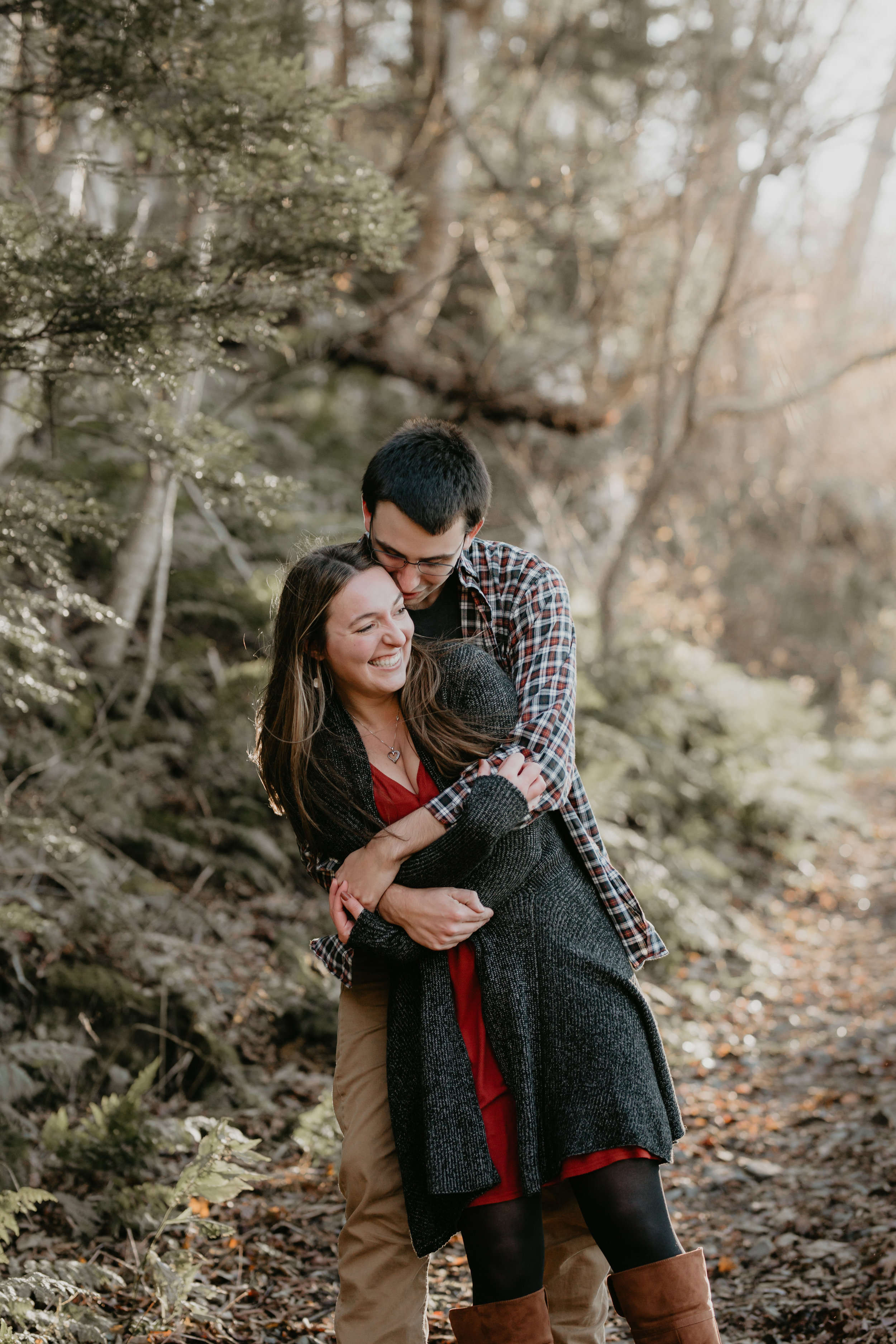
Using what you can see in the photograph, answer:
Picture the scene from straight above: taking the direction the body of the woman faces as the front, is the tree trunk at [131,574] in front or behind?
behind

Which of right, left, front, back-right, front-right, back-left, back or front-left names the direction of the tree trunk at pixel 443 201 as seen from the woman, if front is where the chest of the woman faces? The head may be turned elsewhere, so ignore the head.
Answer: back

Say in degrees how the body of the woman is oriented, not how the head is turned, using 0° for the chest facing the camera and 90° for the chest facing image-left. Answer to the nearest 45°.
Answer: approximately 0°

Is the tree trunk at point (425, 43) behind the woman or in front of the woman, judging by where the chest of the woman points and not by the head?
behind

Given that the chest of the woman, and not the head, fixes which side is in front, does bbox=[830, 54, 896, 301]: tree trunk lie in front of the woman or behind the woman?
behind

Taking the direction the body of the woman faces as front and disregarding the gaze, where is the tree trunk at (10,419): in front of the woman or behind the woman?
behind
